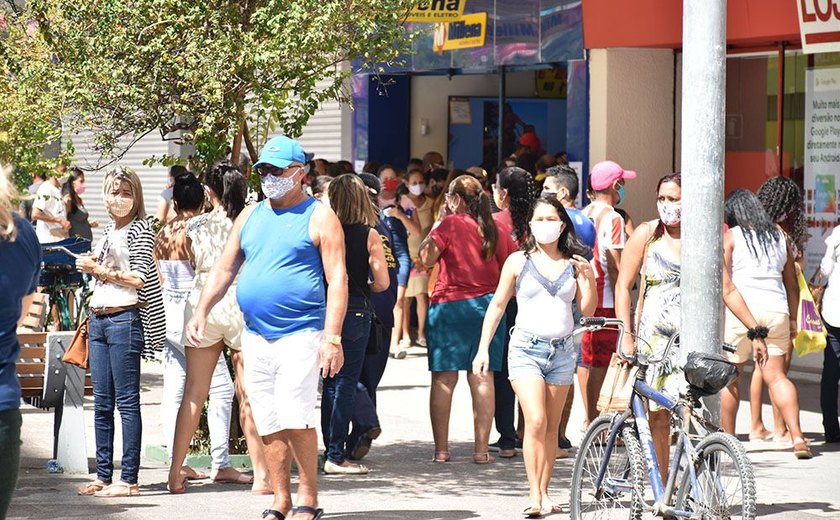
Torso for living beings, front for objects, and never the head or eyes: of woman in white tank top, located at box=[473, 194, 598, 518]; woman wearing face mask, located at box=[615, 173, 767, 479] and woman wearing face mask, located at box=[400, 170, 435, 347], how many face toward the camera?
3

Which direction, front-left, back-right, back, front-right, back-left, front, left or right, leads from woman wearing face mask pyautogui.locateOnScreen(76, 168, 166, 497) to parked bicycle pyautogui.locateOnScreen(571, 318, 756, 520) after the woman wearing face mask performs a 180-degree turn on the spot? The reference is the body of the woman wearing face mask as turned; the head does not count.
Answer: right

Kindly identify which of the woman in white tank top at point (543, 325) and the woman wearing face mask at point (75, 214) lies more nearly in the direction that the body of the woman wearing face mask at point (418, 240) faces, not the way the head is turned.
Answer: the woman in white tank top

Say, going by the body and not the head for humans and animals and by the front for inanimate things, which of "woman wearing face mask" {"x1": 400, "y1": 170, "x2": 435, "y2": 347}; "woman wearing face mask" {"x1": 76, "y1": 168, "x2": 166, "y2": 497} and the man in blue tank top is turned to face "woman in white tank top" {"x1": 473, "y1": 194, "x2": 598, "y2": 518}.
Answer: "woman wearing face mask" {"x1": 400, "y1": 170, "x2": 435, "y2": 347}

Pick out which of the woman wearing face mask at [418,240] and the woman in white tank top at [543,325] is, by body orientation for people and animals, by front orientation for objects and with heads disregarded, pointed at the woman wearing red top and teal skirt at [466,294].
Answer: the woman wearing face mask at [418,240]

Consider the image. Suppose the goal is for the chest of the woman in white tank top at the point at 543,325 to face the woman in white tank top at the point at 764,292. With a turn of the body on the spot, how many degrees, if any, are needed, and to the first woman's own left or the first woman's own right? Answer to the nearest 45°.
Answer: approximately 135° to the first woman's own left

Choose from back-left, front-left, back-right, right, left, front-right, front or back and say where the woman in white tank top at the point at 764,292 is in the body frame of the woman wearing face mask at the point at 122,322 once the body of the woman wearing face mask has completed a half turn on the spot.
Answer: front-right

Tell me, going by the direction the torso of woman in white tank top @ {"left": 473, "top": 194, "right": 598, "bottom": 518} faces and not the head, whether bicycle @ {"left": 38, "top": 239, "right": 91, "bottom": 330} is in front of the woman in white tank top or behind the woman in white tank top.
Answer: behind

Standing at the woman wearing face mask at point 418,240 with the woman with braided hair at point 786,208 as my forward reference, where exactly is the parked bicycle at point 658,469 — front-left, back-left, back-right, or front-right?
front-right

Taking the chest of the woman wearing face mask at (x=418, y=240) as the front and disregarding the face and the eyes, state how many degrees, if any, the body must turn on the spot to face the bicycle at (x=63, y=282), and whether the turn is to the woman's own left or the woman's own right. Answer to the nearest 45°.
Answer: approximately 90° to the woman's own right

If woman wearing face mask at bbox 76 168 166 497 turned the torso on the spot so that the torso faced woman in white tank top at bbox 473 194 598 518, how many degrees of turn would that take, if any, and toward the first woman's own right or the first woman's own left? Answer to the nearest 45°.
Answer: approximately 135° to the first woman's own left

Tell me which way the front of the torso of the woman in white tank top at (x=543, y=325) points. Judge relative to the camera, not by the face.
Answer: toward the camera

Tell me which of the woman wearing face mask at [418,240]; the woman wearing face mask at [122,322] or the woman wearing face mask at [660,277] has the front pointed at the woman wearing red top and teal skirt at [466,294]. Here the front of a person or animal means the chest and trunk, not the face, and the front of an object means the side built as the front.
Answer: the woman wearing face mask at [418,240]

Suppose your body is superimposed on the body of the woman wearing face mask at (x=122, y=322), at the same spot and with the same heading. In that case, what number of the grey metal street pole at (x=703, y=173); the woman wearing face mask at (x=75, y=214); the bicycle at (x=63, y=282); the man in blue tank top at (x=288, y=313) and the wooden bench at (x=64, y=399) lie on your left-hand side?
2

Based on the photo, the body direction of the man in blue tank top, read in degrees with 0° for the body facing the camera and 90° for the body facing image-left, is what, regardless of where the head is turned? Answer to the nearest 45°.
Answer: approximately 45°

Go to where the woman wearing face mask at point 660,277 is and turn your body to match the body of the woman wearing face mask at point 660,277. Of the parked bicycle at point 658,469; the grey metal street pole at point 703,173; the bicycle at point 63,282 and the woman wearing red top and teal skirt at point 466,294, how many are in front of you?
2

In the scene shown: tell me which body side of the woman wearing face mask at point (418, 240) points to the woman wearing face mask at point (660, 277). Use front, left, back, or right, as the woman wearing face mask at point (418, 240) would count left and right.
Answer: front

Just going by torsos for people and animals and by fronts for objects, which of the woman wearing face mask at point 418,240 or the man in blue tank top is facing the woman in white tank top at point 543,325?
the woman wearing face mask

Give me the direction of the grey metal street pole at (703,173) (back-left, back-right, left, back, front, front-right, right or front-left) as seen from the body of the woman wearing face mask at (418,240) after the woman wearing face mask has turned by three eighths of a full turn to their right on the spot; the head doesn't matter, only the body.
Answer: back-left
